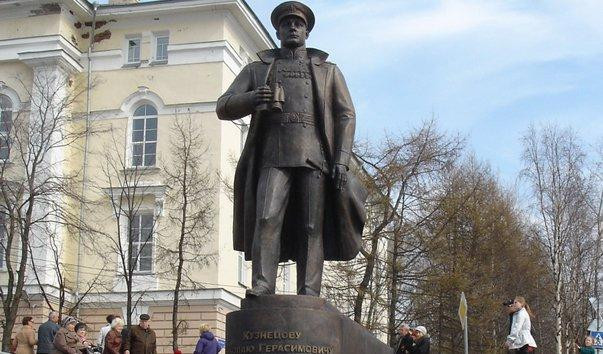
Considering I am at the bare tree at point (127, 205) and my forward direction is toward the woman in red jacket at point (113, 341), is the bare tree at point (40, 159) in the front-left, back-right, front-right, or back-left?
front-right

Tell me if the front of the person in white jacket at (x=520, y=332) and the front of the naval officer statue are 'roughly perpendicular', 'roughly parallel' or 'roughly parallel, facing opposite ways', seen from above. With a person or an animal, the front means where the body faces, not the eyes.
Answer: roughly perpendicular

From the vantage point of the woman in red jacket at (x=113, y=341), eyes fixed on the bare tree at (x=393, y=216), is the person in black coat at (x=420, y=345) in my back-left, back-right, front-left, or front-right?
front-right

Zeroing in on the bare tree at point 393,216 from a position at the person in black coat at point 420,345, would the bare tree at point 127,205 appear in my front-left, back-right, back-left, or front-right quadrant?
front-left

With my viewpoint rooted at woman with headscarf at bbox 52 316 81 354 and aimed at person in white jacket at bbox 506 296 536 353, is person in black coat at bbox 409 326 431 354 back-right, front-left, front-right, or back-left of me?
front-left

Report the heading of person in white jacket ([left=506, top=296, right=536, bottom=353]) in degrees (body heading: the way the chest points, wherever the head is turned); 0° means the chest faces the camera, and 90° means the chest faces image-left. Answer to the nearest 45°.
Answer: approximately 90°

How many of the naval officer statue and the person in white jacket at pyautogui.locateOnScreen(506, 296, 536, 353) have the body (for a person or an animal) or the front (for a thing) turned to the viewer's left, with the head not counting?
1

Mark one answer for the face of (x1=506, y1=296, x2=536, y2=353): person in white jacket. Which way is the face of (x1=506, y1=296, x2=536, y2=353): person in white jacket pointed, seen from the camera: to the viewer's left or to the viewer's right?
to the viewer's left

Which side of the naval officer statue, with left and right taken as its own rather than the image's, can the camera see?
front

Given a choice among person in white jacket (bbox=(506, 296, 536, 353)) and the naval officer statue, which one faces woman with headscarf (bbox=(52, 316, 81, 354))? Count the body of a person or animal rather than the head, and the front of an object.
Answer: the person in white jacket

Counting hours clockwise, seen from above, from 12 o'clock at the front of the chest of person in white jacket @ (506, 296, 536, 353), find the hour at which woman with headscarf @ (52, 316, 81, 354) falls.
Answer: The woman with headscarf is roughly at 12 o'clock from the person in white jacket.
